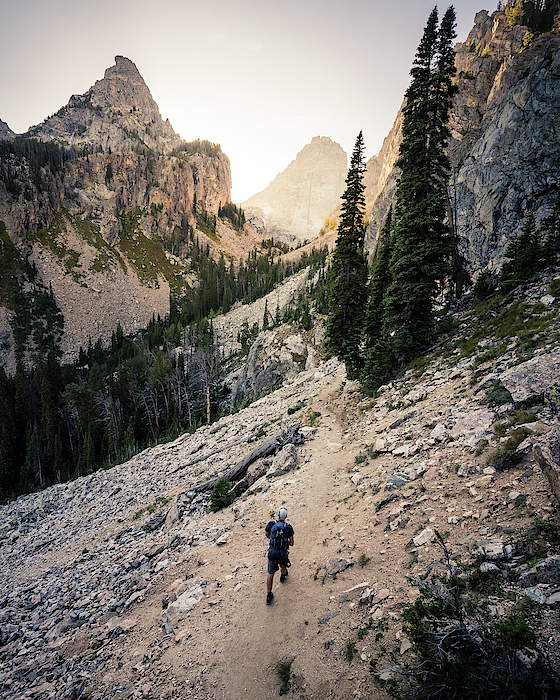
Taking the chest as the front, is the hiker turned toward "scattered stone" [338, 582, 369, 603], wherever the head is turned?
no

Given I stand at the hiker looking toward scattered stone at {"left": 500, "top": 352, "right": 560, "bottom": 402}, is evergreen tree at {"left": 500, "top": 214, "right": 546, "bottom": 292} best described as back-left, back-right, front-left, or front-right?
front-left

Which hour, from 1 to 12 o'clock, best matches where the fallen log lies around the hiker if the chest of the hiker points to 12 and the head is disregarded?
The fallen log is roughly at 12 o'clock from the hiker.

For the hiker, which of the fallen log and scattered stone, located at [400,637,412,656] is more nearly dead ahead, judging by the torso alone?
the fallen log

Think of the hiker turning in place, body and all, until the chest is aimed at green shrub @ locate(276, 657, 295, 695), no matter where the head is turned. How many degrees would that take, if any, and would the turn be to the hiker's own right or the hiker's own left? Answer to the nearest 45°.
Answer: approximately 180°

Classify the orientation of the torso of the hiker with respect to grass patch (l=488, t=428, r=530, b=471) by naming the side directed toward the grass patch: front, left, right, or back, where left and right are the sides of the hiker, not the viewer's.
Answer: right

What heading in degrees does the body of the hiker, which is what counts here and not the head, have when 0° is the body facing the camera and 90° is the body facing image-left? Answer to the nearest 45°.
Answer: approximately 180°
